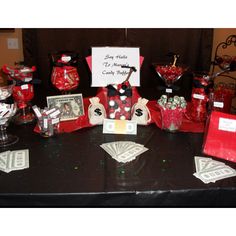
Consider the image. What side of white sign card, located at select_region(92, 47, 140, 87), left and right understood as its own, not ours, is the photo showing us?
front

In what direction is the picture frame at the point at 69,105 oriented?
toward the camera

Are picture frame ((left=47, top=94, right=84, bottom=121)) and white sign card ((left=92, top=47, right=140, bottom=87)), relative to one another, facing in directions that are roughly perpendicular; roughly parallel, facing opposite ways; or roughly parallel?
roughly parallel

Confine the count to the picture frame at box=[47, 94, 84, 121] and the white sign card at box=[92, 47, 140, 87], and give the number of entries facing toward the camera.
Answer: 2

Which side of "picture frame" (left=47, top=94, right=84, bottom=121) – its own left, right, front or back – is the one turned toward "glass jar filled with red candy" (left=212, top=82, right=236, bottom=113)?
left
